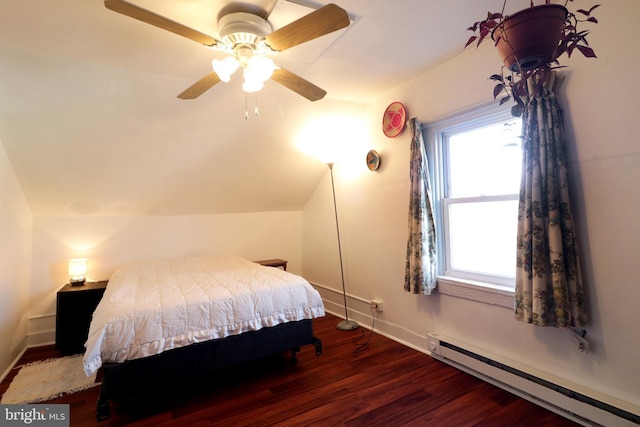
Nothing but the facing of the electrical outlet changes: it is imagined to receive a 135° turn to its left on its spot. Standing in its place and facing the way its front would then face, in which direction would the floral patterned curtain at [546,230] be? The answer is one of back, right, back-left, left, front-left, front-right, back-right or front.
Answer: front-right

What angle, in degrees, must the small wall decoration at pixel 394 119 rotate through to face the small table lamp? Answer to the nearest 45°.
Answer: approximately 45° to its right

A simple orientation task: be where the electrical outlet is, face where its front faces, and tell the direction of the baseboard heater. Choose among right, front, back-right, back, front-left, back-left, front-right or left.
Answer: left

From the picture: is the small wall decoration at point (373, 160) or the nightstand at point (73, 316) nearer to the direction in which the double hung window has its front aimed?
the nightstand

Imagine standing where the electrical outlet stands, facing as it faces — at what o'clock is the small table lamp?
The small table lamp is roughly at 1 o'clock from the electrical outlet.

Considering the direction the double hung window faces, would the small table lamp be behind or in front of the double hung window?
in front

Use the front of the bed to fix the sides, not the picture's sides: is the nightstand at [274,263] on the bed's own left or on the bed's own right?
on the bed's own left
